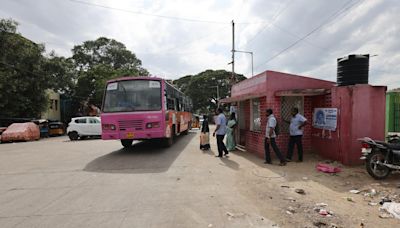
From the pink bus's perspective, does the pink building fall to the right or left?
on its left

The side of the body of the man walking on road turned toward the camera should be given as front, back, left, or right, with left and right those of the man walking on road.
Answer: left

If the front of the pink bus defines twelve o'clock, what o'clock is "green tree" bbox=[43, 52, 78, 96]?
The green tree is roughly at 5 o'clock from the pink bus.

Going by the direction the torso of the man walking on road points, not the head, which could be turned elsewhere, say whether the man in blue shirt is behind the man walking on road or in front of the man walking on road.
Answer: behind

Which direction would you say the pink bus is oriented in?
toward the camera

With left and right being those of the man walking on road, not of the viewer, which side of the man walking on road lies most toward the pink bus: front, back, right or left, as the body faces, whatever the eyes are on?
front

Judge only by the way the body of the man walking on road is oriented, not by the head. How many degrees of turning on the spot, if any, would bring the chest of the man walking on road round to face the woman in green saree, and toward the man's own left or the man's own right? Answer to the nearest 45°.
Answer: approximately 45° to the man's own right

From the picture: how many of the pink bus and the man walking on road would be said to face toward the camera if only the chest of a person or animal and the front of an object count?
1
